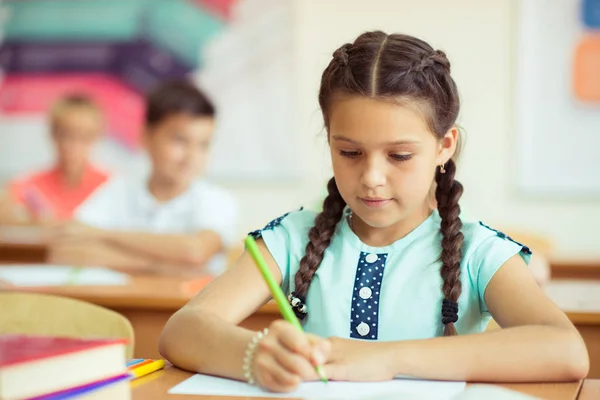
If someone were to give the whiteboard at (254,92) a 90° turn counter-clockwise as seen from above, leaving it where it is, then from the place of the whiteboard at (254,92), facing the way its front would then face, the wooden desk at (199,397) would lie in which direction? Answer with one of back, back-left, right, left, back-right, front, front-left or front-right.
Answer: right

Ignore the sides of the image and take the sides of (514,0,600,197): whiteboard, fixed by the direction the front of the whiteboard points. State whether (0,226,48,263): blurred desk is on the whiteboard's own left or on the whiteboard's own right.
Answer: on the whiteboard's own right

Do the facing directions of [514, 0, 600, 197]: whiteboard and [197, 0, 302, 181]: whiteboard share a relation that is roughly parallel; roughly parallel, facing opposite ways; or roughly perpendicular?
roughly parallel

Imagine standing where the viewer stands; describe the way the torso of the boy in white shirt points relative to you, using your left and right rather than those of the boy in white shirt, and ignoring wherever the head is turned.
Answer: facing the viewer

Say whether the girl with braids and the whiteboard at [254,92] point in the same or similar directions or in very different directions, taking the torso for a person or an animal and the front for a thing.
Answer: same or similar directions

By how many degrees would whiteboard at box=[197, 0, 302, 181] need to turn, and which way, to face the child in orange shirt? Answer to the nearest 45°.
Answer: approximately 90° to its right

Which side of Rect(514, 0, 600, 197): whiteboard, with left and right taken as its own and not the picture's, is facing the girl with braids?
front

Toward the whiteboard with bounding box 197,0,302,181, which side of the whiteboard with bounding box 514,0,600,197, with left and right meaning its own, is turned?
right

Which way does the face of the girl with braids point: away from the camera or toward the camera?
toward the camera

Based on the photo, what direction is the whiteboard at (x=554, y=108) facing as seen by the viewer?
toward the camera

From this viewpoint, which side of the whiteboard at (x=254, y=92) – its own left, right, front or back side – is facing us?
front

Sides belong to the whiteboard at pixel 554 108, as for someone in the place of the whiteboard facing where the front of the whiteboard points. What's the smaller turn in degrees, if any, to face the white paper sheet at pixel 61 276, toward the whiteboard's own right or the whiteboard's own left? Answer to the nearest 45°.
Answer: approximately 45° to the whiteboard's own right

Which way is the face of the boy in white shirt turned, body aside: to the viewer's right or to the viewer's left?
to the viewer's right

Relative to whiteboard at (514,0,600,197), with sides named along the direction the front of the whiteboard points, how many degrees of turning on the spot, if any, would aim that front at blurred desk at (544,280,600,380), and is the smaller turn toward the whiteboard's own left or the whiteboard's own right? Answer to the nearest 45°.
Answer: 0° — it already faces it

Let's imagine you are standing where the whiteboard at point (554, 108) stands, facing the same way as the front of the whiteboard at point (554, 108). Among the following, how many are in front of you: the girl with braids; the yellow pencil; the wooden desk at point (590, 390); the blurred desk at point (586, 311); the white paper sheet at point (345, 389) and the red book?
6

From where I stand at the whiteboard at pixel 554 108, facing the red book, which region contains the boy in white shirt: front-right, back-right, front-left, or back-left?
front-right

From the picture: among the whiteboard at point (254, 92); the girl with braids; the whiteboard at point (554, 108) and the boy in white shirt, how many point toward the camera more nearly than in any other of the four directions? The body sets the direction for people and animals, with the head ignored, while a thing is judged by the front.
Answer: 4

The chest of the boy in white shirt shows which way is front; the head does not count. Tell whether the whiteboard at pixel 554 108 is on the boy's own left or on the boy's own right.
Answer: on the boy's own left

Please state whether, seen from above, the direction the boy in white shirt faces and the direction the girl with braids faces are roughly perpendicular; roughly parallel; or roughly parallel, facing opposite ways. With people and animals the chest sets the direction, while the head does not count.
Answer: roughly parallel
